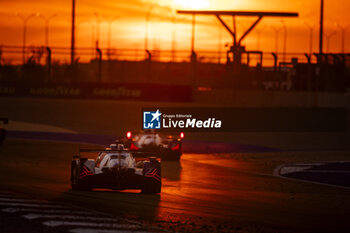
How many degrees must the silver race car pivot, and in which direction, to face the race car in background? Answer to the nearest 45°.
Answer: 0° — it already faces it

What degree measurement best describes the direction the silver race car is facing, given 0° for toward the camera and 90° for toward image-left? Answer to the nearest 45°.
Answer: approximately 180°
